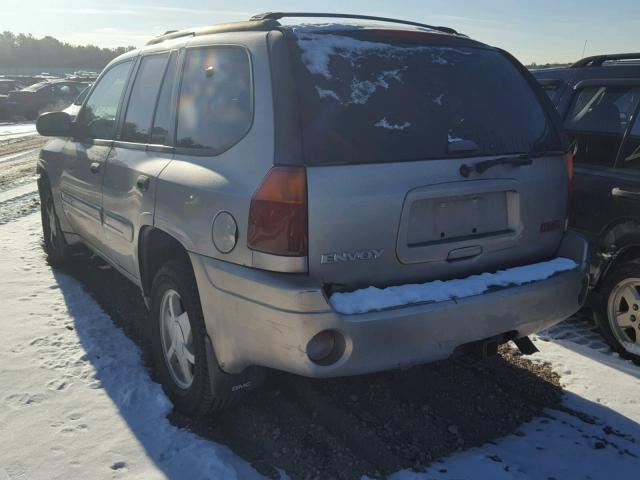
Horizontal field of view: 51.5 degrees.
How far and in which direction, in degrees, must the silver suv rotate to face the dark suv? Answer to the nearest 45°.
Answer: approximately 90° to its right

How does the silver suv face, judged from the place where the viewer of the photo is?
facing away from the viewer and to the left of the viewer

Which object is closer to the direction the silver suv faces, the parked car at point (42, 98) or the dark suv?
the parked car

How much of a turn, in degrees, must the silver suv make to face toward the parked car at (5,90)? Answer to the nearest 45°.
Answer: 0° — it already faces it

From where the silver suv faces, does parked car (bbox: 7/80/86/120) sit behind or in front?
in front
